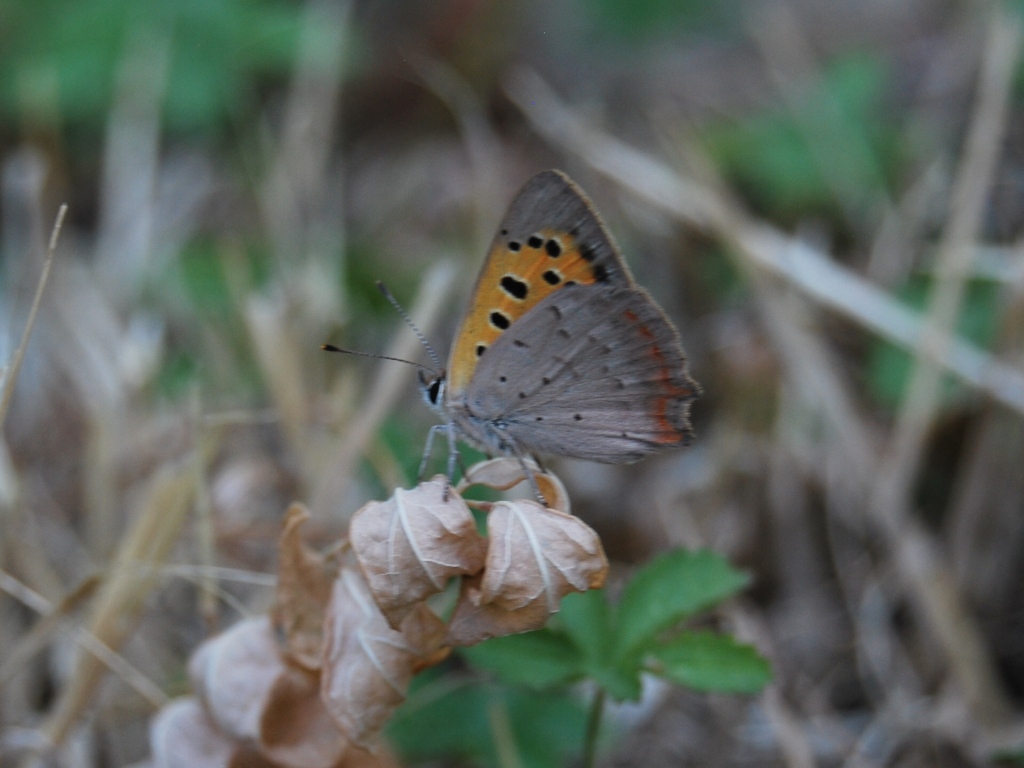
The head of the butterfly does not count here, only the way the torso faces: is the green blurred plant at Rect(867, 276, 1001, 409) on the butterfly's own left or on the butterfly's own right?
on the butterfly's own right

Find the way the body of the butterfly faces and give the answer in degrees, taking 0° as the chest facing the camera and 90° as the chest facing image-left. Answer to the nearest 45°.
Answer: approximately 90°

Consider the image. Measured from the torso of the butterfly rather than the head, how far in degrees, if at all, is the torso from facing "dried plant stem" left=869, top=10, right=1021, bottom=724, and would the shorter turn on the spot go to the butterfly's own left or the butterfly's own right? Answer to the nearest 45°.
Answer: approximately 135° to the butterfly's own right

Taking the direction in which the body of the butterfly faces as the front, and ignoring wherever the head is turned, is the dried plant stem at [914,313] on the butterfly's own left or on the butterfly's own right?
on the butterfly's own right

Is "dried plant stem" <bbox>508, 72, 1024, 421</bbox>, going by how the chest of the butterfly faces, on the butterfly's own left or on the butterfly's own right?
on the butterfly's own right

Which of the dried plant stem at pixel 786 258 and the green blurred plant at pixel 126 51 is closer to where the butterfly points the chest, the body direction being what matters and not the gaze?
the green blurred plant

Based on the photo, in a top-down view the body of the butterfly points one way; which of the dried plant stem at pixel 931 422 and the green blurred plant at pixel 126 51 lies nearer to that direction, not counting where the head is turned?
the green blurred plant

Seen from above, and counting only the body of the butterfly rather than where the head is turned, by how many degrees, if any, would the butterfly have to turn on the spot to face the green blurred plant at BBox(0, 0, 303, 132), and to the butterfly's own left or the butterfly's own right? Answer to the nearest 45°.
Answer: approximately 45° to the butterfly's own right
